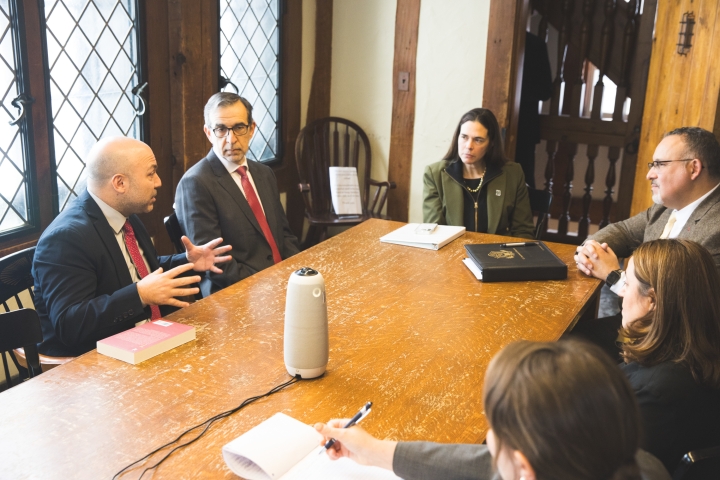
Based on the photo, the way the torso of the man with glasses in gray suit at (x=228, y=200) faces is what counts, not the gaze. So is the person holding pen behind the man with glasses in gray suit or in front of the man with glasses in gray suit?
in front

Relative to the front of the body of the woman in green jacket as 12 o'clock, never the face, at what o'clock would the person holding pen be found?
The person holding pen is roughly at 12 o'clock from the woman in green jacket.

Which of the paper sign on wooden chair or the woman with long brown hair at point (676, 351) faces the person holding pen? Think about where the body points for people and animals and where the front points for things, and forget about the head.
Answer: the paper sign on wooden chair

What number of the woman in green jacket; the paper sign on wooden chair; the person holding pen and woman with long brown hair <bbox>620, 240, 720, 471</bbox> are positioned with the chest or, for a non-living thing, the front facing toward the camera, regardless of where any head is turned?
2

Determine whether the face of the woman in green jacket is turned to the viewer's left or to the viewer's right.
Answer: to the viewer's left

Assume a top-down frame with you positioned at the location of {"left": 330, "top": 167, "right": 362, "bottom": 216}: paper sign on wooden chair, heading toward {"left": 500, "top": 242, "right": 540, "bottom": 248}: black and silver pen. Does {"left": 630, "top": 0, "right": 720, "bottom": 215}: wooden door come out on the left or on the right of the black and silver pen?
left

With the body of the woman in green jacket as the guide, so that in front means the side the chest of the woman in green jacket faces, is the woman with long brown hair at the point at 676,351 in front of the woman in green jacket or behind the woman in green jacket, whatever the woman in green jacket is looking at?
in front

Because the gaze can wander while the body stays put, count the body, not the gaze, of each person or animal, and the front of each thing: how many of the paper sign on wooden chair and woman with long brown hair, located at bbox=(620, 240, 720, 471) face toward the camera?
1

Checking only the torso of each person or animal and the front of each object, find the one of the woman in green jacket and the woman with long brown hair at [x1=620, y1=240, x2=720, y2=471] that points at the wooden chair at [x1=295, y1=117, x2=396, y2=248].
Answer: the woman with long brown hair

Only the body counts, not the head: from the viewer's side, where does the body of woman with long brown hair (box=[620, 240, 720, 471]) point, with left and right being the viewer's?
facing away from the viewer and to the left of the viewer

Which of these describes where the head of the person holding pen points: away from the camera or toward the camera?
away from the camera

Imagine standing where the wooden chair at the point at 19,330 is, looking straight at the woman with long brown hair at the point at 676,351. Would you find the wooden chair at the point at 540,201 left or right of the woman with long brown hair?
left

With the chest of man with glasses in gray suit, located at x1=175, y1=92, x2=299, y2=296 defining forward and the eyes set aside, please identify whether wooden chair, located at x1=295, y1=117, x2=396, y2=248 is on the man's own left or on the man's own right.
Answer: on the man's own left

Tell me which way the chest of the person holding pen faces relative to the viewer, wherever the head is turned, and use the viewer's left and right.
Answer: facing away from the viewer and to the left of the viewer

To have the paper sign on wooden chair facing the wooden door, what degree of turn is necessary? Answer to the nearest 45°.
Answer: approximately 90° to its left

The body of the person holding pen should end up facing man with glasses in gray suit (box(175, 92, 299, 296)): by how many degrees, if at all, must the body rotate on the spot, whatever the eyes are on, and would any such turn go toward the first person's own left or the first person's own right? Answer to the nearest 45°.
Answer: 0° — they already face them
